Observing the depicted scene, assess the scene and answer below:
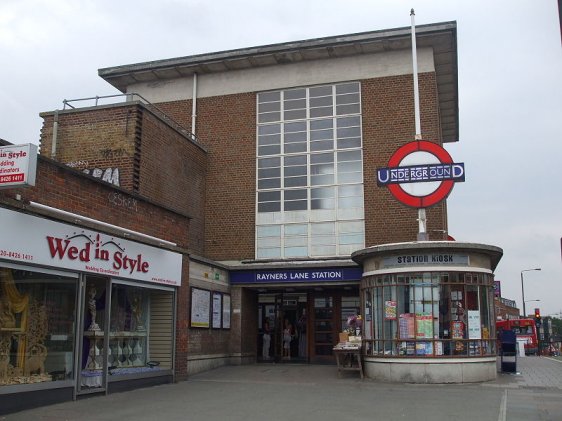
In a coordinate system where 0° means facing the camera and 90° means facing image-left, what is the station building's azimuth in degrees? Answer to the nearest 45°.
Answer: approximately 0°

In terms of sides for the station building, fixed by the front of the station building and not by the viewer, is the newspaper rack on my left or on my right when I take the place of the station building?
on my left

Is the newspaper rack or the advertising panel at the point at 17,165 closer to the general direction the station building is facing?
the advertising panel

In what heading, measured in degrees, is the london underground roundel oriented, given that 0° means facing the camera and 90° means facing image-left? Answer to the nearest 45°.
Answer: approximately 0°
